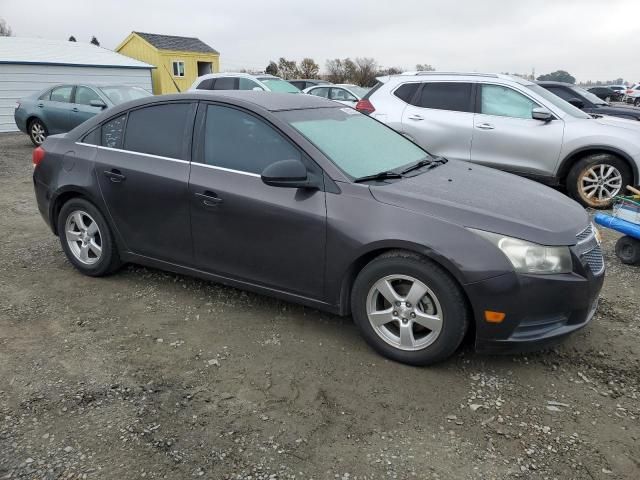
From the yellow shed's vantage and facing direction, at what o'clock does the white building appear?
The white building is roughly at 2 o'clock from the yellow shed.

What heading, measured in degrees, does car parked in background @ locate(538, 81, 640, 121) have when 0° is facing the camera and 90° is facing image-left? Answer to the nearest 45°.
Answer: approximately 315°

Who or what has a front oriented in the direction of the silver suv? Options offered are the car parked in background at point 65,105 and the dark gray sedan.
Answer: the car parked in background
